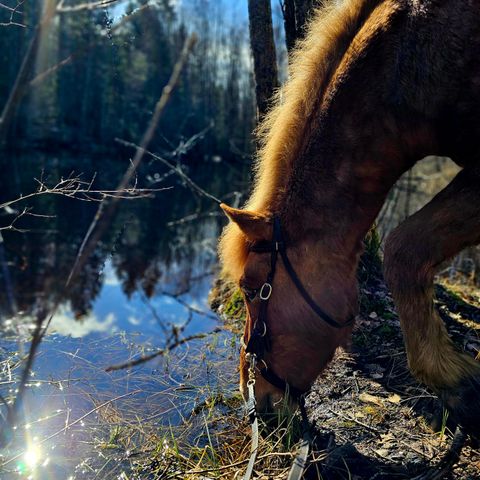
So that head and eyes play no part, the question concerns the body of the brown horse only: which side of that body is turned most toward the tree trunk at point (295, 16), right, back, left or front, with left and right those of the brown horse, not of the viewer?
right

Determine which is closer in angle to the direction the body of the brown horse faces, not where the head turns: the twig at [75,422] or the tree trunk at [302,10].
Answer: the twig

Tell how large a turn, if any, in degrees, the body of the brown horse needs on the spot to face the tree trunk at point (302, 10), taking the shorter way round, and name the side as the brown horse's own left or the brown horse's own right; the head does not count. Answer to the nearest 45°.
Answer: approximately 90° to the brown horse's own right

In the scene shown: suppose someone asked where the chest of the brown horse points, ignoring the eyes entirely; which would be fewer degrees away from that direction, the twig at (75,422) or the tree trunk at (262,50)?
the twig

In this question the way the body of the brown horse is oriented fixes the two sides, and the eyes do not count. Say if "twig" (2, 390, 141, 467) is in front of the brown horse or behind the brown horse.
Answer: in front

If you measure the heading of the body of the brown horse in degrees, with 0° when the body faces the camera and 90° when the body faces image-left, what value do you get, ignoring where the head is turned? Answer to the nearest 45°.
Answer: approximately 90°

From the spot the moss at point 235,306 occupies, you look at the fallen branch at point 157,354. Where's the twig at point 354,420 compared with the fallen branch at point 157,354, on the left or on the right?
left

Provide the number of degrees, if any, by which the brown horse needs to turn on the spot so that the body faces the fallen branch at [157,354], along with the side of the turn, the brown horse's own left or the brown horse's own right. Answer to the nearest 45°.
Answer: approximately 45° to the brown horse's own right
